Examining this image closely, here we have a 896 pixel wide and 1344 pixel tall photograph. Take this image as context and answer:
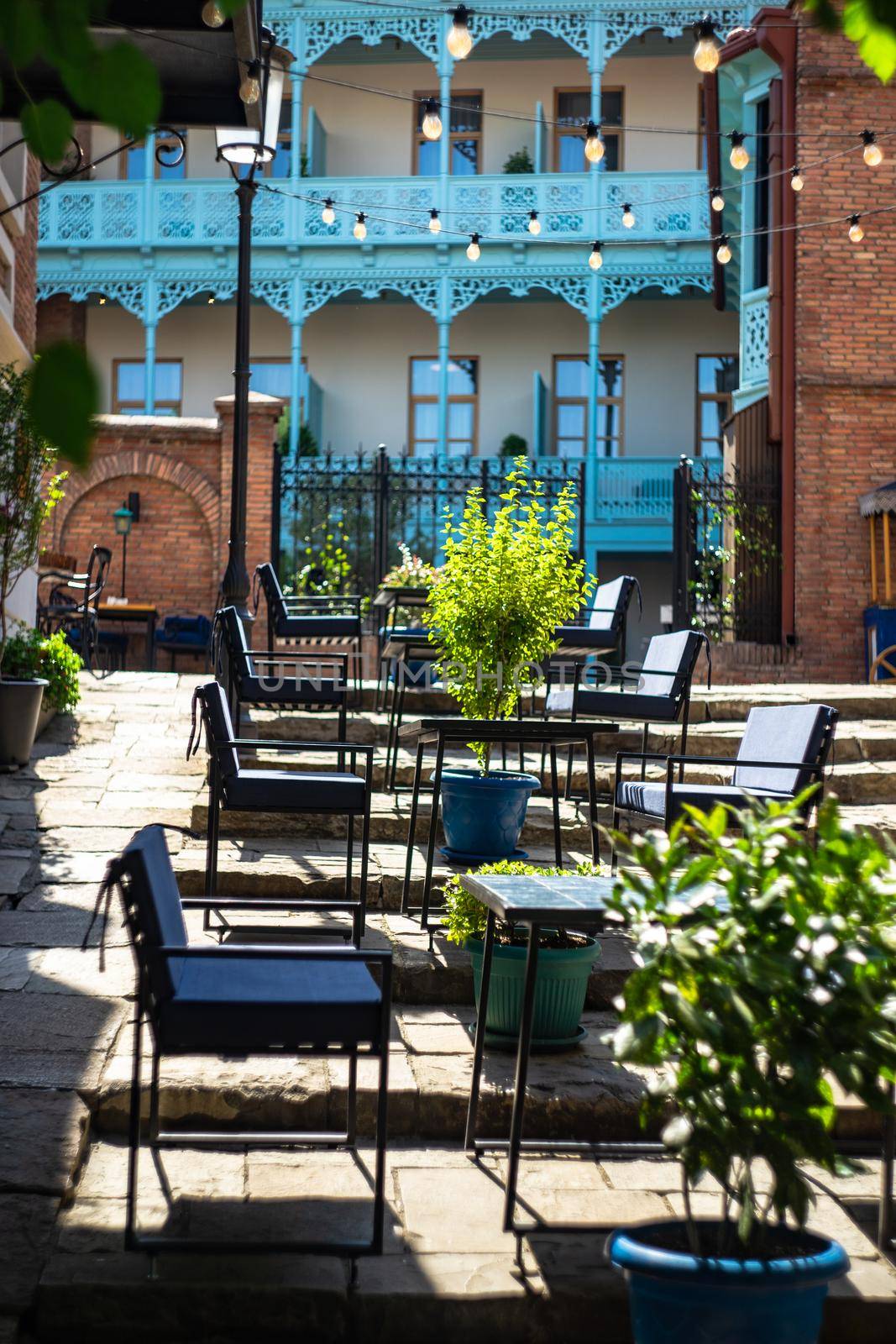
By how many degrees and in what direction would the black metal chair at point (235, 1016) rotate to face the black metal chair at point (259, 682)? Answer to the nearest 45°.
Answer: approximately 90° to its left

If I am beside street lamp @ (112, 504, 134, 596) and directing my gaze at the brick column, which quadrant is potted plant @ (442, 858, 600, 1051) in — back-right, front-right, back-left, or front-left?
front-right

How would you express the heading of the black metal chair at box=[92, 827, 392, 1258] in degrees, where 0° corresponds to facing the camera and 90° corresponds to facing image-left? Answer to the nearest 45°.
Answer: approximately 270°

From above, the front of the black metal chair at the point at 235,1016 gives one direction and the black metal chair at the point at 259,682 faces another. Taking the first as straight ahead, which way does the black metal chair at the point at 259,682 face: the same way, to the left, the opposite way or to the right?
the same way

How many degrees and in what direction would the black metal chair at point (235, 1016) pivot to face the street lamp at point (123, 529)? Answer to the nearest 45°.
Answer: approximately 90° to its left

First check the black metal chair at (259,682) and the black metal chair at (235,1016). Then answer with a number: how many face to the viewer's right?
2

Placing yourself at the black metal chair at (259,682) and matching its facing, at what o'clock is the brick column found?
The brick column is roughly at 9 o'clock from the black metal chair.

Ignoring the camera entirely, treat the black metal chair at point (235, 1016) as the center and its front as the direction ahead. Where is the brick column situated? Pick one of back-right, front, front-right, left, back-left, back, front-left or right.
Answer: left

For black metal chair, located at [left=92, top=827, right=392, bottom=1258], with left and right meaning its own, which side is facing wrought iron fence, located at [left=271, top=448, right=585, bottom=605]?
left

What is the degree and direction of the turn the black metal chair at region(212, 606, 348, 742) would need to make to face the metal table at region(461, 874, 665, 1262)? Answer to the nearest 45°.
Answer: approximately 90° to its right

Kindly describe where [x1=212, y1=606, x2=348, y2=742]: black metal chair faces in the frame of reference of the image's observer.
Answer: facing to the right of the viewer

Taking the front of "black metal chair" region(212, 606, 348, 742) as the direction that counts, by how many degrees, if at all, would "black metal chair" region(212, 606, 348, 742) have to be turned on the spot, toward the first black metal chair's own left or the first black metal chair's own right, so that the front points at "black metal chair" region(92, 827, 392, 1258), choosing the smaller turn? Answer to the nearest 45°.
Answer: approximately 90° to the first black metal chair's own right

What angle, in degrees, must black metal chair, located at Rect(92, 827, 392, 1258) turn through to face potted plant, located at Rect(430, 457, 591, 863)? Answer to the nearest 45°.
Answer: approximately 45° to its left

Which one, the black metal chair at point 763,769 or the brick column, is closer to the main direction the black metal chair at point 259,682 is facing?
the black metal chair

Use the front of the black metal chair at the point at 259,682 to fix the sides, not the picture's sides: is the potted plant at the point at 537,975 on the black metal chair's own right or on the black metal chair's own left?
on the black metal chair's own right

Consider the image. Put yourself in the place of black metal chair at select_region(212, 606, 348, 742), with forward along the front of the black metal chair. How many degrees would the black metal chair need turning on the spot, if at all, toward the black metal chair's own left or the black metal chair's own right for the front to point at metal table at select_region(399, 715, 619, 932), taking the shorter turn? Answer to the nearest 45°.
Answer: approximately 45° to the black metal chair's own right

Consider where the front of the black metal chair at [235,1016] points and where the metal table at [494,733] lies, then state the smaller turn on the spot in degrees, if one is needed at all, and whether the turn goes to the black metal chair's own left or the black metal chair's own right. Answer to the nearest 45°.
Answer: approximately 45° to the black metal chair's own left

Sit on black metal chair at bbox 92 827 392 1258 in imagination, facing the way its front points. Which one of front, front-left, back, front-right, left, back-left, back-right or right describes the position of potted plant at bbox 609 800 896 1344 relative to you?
front-right

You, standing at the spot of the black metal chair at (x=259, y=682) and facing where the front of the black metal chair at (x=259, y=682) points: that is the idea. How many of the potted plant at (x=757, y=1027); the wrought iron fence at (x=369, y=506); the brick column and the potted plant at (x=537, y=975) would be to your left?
2
